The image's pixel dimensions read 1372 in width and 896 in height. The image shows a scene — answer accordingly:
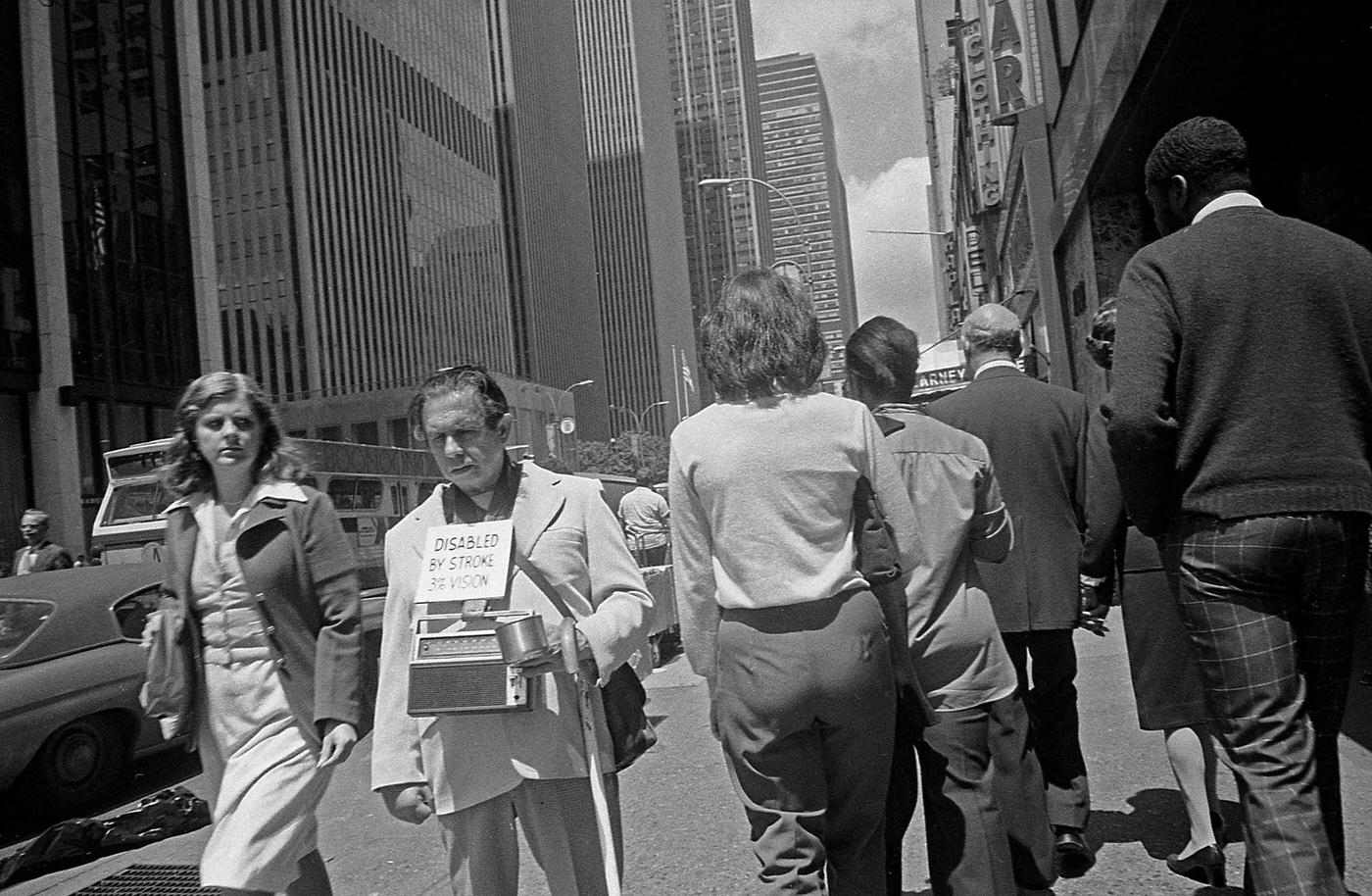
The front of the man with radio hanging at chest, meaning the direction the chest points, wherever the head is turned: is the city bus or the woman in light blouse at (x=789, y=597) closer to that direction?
the woman in light blouse

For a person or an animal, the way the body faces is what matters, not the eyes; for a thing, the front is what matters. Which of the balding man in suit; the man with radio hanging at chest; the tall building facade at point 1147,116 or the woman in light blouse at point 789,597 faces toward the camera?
the man with radio hanging at chest

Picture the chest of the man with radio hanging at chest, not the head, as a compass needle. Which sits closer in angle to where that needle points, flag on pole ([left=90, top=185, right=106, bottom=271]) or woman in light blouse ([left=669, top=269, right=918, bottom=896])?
the woman in light blouse

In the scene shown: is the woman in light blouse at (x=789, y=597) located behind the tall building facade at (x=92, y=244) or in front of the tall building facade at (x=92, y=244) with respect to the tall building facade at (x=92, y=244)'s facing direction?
in front

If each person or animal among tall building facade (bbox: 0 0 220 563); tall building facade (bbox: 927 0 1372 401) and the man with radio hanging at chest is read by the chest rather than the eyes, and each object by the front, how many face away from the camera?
0

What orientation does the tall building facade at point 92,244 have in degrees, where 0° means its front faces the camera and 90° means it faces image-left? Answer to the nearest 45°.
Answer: approximately 315°

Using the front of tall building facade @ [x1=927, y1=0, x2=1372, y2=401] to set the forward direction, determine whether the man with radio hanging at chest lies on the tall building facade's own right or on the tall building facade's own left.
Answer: on the tall building facade's own left

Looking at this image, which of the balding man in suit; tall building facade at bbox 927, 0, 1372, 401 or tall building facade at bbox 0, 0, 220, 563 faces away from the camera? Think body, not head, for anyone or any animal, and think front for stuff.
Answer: the balding man in suit

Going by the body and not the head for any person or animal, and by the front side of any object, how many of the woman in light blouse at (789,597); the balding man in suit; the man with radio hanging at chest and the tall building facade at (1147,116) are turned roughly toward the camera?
1

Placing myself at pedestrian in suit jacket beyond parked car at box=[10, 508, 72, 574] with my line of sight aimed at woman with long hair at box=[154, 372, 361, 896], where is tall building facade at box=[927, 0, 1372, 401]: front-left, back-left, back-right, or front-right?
front-left

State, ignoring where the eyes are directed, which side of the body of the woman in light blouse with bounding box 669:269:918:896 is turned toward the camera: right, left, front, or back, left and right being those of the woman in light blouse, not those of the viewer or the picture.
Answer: back

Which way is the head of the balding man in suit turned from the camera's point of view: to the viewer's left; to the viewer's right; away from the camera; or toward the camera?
away from the camera

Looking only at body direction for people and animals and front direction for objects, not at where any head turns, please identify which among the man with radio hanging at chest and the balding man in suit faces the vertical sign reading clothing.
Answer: the balding man in suit

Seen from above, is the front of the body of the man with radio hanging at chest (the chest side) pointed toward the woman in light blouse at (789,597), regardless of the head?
no

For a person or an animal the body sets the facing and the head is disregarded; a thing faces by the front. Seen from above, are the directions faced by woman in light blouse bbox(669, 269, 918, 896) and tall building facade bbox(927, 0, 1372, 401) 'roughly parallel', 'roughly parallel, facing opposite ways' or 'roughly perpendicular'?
roughly perpendicular

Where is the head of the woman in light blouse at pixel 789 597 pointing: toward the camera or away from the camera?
away from the camera

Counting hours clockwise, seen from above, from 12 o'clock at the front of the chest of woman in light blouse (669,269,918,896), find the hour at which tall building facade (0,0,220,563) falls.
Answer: The tall building facade is roughly at 11 o'clock from the woman in light blouse.

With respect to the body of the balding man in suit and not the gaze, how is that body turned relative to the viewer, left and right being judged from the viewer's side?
facing away from the viewer

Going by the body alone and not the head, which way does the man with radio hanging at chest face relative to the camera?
toward the camera

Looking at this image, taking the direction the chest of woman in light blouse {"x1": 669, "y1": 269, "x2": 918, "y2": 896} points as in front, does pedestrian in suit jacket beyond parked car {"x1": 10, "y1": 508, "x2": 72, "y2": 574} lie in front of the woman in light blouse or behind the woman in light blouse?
in front

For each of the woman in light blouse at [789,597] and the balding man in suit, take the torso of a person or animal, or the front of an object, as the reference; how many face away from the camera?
2
